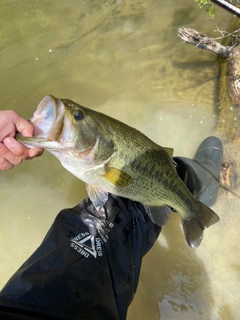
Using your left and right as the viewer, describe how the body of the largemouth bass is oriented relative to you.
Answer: facing to the left of the viewer

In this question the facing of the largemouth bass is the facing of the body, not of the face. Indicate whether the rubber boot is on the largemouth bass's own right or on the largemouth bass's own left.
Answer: on the largemouth bass's own right

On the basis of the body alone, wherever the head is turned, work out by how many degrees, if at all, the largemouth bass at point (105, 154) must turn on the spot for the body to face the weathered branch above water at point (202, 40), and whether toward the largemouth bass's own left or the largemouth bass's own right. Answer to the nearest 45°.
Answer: approximately 90° to the largemouth bass's own right

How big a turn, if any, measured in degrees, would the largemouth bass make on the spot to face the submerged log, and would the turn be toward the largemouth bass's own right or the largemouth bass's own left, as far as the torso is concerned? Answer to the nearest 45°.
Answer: approximately 135° to the largemouth bass's own right

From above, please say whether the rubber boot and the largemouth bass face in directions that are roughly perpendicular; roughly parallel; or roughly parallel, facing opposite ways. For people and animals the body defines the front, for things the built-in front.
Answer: roughly perpendicular

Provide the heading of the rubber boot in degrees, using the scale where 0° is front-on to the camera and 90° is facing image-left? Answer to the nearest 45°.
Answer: approximately 180°
